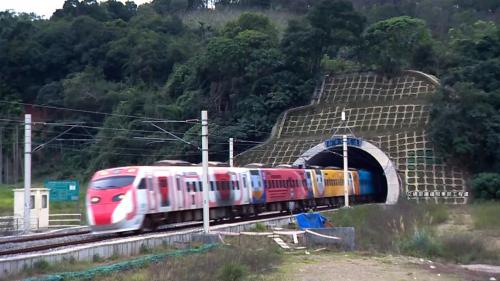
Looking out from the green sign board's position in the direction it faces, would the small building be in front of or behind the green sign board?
in front

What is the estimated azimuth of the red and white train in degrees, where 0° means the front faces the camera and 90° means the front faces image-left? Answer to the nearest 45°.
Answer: approximately 45°

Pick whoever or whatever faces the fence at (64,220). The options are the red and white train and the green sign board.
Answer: the green sign board

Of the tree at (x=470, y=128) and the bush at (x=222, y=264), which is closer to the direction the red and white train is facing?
the bush

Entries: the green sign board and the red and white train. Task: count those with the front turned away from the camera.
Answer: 0

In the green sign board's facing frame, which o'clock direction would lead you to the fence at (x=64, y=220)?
The fence is roughly at 12 o'clock from the green sign board.

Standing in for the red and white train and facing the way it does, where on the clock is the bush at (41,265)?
The bush is roughly at 11 o'clock from the red and white train.

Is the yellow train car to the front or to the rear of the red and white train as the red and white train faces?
to the rear

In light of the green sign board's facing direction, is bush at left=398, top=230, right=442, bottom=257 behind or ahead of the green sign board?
ahead

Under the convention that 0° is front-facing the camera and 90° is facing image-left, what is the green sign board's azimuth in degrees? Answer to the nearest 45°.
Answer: approximately 0°

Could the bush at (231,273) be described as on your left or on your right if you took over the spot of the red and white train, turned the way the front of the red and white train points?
on your left

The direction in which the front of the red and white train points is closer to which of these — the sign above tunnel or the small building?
the small building

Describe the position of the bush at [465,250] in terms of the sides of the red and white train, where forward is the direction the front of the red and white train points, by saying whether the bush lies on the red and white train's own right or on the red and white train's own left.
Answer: on the red and white train's own left

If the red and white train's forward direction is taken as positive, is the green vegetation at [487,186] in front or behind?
behind

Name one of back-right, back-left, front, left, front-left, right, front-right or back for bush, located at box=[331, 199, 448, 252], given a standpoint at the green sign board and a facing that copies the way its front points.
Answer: front-left

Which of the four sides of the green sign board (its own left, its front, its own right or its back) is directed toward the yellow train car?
left
